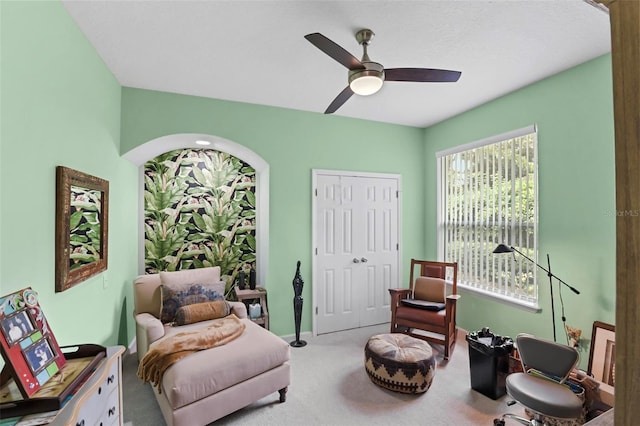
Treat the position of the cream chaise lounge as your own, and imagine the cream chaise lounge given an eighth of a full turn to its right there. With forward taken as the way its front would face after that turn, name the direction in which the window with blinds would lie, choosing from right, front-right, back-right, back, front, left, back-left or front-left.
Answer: left

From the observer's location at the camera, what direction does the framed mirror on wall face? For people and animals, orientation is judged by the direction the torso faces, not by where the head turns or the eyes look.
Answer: facing the viewer and to the right of the viewer

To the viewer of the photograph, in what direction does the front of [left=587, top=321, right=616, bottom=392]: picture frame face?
facing the viewer and to the left of the viewer

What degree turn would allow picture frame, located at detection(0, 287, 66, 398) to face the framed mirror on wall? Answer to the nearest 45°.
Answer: approximately 135° to its left

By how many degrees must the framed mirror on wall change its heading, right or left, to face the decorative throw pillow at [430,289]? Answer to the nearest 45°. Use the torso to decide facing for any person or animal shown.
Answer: approximately 45° to its left

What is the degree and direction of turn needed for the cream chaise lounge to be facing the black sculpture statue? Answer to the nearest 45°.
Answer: approximately 90° to its left

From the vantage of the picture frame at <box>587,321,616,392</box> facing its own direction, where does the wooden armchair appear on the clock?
The wooden armchair is roughly at 2 o'clock from the picture frame.

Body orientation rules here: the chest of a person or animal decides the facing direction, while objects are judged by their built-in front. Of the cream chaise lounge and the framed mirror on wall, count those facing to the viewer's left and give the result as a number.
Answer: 0

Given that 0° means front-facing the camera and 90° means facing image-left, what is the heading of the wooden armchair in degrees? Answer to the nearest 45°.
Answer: approximately 45°

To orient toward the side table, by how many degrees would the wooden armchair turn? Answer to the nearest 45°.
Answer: approximately 45° to its right

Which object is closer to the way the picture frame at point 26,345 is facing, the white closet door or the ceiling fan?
the ceiling fan

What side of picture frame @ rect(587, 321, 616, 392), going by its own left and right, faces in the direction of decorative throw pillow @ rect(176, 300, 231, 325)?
front

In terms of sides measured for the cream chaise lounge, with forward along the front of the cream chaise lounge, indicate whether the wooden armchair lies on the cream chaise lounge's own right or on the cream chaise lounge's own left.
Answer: on the cream chaise lounge's own left

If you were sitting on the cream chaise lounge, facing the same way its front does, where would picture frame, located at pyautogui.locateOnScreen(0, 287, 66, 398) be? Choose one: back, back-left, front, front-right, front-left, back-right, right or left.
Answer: right

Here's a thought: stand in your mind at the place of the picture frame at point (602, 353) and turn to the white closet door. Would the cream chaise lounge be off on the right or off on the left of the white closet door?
left

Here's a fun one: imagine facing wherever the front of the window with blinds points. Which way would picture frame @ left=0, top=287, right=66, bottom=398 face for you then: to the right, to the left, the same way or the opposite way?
the opposite way
